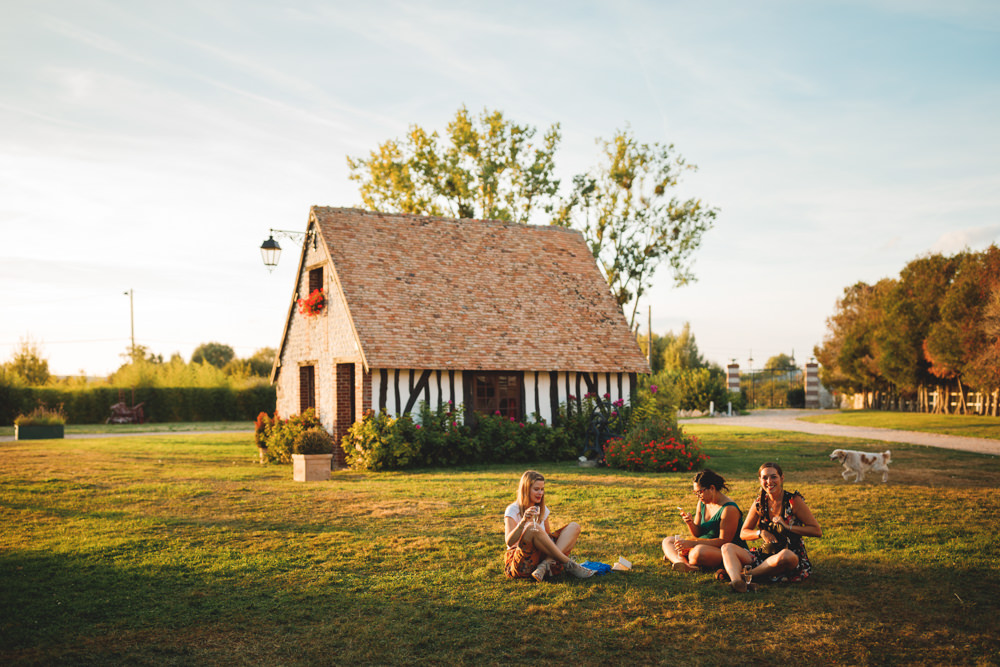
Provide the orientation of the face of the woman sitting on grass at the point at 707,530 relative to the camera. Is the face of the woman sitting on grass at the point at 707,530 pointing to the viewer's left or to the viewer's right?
to the viewer's left

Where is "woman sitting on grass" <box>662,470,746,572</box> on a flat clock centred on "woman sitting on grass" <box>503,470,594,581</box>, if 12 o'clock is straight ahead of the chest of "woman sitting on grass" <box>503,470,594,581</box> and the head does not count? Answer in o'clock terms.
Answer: "woman sitting on grass" <box>662,470,746,572</box> is roughly at 10 o'clock from "woman sitting on grass" <box>503,470,594,581</box>.

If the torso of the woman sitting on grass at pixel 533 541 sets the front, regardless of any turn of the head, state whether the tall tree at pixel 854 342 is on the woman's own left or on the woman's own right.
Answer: on the woman's own left

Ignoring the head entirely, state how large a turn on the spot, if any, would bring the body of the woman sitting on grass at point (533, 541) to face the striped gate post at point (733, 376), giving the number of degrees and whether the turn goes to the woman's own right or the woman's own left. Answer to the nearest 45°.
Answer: approximately 135° to the woman's own left

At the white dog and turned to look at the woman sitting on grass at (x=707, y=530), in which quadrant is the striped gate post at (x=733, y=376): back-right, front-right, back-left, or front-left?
back-right

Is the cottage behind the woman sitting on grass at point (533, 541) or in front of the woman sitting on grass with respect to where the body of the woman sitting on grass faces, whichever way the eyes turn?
behind

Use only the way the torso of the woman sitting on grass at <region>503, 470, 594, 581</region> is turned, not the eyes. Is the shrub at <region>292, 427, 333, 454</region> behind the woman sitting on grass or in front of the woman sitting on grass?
behind

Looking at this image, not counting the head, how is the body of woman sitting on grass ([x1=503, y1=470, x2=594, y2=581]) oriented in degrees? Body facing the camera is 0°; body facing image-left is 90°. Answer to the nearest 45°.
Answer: approximately 315°

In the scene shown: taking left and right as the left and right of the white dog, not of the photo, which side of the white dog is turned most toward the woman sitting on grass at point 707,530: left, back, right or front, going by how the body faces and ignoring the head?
left

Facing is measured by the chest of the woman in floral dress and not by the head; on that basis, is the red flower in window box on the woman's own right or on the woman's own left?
on the woman's own right
